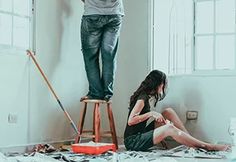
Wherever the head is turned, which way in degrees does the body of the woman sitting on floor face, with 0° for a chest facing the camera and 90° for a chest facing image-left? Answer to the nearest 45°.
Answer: approximately 270°

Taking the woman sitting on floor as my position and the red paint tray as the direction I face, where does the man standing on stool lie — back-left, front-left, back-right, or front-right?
front-right

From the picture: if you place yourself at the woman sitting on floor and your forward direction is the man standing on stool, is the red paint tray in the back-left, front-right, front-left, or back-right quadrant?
front-left

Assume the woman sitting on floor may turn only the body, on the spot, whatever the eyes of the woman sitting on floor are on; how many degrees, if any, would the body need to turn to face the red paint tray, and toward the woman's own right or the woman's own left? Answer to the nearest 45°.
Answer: approximately 135° to the woman's own right
